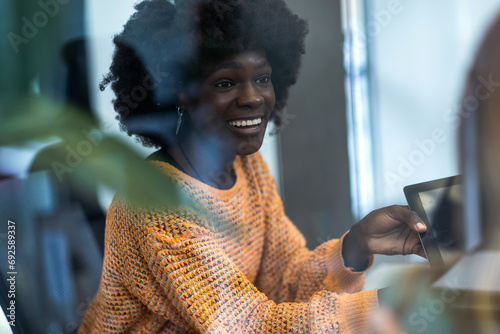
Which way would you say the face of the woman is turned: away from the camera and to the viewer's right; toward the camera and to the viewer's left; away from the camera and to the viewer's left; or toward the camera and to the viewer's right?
toward the camera and to the viewer's right

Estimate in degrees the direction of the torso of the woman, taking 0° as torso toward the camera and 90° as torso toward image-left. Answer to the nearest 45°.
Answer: approximately 315°
